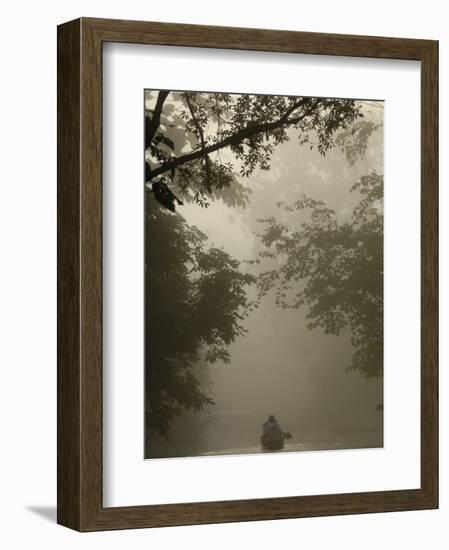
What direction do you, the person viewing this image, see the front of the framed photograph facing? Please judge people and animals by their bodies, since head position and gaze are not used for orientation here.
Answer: facing the viewer and to the right of the viewer
